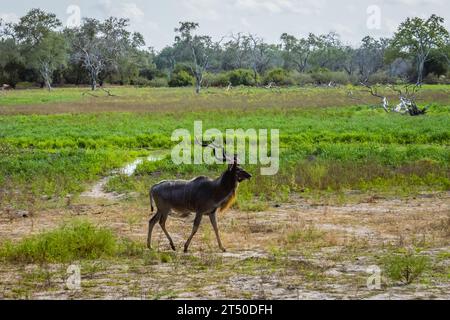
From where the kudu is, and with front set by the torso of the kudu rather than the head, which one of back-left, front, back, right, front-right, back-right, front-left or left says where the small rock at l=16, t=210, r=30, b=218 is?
back-left

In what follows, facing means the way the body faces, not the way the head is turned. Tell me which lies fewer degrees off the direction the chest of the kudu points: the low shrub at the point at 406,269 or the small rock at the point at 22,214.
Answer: the low shrub

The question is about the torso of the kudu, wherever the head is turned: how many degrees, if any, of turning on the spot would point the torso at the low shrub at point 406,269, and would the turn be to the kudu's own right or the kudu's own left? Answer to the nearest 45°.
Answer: approximately 45° to the kudu's own right

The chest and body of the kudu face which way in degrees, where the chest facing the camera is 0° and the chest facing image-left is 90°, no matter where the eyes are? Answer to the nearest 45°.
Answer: approximately 270°
